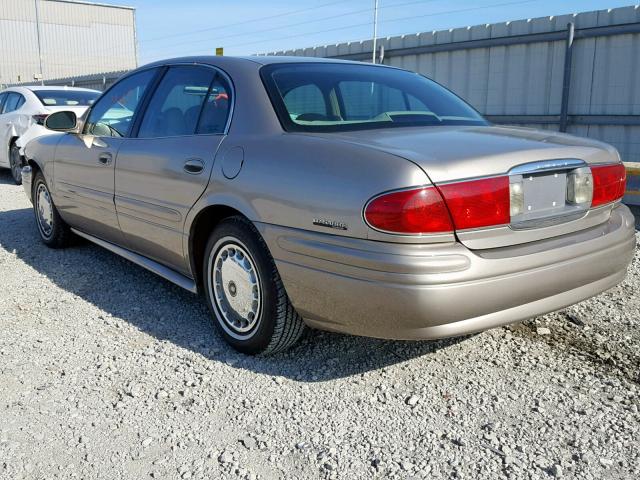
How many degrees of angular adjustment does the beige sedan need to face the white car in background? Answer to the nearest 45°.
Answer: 0° — it already faces it

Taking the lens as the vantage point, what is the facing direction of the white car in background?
facing away from the viewer and to the left of the viewer

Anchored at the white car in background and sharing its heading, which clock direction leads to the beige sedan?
The beige sedan is roughly at 7 o'clock from the white car in background.

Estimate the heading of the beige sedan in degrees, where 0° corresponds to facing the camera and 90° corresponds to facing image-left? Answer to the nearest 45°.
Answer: approximately 135°
